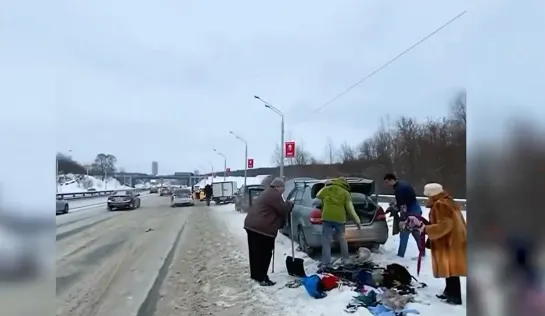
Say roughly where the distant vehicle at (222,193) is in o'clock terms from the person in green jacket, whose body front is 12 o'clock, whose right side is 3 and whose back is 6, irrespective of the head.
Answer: The distant vehicle is roughly at 10 o'clock from the person in green jacket.

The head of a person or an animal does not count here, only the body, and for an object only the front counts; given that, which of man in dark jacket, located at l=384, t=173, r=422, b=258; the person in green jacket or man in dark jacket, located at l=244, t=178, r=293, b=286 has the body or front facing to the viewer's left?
man in dark jacket, located at l=384, t=173, r=422, b=258

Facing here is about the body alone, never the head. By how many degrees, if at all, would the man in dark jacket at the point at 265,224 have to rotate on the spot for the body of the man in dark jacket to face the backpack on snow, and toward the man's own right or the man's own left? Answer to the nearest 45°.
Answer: approximately 45° to the man's own right

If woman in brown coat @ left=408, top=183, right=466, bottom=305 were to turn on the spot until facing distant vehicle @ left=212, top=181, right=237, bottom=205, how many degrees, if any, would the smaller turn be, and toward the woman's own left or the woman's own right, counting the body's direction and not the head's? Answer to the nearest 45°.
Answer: approximately 45° to the woman's own right

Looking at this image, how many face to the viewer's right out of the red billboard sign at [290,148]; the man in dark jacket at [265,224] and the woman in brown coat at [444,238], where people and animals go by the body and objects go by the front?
1

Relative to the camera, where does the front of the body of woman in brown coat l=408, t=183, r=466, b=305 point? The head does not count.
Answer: to the viewer's left

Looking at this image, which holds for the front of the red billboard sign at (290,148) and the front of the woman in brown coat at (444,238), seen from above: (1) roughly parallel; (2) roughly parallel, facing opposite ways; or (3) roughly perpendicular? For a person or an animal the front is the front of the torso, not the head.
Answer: roughly perpendicular

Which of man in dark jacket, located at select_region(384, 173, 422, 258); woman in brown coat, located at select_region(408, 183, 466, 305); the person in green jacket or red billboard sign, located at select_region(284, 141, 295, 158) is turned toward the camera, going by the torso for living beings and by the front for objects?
the red billboard sign

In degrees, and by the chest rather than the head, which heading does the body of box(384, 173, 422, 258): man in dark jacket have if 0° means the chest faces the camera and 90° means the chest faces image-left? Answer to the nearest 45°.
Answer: approximately 90°

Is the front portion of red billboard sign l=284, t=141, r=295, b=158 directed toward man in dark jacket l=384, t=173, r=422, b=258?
yes

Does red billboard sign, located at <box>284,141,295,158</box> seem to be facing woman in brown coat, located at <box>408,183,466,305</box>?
yes

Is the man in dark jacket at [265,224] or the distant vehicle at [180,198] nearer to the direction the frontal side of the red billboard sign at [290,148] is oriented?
the man in dark jacket

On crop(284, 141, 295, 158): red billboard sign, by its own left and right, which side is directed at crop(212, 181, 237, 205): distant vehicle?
right

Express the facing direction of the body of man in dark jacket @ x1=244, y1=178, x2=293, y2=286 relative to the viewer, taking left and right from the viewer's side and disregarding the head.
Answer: facing to the right of the viewer

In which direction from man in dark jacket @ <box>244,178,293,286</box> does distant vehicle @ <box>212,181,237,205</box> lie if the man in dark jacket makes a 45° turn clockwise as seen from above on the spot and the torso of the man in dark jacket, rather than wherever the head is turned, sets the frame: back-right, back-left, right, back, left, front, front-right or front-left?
back-left

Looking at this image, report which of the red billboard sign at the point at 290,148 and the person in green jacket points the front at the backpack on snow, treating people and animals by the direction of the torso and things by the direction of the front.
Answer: the red billboard sign
